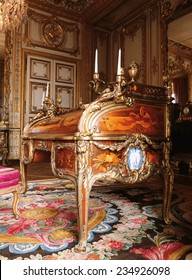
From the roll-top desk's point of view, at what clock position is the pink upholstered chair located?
The pink upholstered chair is roughly at 2 o'clock from the roll-top desk.

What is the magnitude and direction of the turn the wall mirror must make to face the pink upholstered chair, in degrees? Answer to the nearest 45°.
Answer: approximately 45° to its left

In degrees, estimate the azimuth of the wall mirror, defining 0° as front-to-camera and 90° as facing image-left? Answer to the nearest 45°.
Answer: approximately 45°

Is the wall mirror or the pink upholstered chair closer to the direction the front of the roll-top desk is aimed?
the pink upholstered chair
